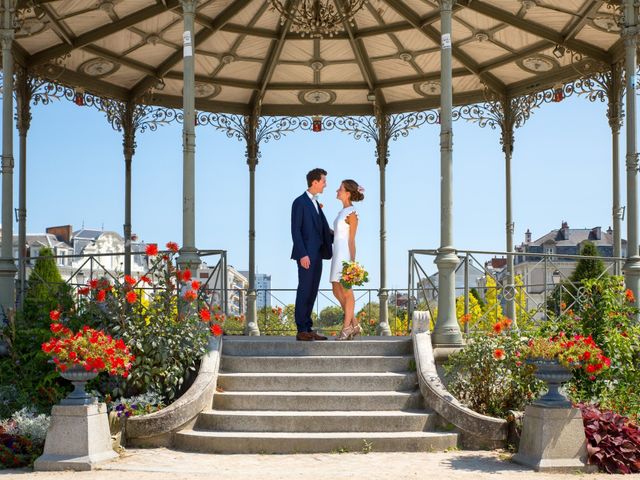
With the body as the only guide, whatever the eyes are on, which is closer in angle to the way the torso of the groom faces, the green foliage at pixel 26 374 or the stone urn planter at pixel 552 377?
the stone urn planter

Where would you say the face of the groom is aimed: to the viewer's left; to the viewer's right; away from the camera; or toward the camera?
to the viewer's right

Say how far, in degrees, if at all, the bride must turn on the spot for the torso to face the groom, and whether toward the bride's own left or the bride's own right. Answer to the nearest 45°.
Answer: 0° — they already face them

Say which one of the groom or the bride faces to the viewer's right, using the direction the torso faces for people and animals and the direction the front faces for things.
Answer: the groom

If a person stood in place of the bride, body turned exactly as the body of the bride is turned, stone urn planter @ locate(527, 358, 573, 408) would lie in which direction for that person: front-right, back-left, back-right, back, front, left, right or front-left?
back-left

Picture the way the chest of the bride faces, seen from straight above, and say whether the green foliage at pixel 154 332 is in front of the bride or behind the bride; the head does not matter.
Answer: in front

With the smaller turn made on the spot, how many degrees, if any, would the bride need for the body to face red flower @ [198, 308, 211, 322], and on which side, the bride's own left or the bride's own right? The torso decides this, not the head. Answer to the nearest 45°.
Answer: approximately 45° to the bride's own left

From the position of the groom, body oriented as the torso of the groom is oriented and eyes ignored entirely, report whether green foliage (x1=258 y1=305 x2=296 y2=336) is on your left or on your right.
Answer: on your left

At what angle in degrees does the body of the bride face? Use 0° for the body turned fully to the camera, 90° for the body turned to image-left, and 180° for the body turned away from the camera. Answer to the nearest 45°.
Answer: approximately 90°

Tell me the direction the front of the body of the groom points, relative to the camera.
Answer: to the viewer's right

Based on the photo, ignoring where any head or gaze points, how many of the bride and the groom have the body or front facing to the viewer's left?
1

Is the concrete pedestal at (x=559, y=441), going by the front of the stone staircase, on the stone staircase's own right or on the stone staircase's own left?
on the stone staircase's own left

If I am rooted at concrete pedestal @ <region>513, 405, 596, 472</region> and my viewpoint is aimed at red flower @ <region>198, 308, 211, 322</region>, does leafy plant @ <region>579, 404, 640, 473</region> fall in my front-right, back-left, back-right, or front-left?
back-right

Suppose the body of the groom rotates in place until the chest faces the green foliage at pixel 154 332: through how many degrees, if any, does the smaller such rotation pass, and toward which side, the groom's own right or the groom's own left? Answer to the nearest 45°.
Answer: approximately 135° to the groom's own right

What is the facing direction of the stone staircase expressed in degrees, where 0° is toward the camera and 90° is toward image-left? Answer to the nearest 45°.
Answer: approximately 0°

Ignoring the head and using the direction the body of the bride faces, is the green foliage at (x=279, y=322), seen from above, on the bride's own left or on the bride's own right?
on the bride's own right
